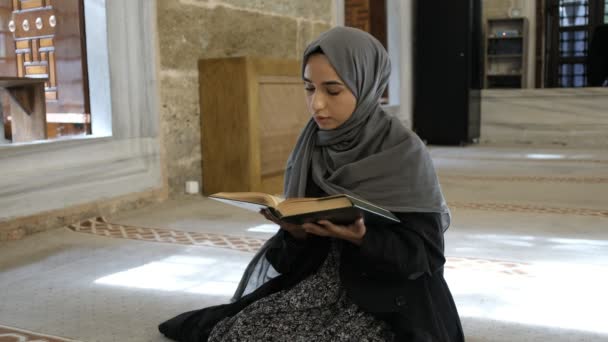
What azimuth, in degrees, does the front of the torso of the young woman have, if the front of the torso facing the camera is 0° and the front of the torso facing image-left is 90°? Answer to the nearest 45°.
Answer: approximately 45°

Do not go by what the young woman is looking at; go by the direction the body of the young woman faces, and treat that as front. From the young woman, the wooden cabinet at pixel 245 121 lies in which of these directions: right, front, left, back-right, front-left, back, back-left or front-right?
back-right

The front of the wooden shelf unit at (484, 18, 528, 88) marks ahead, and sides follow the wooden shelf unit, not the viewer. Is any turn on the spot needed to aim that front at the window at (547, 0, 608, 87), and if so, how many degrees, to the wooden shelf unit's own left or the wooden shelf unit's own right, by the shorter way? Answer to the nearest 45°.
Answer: approximately 135° to the wooden shelf unit's own left

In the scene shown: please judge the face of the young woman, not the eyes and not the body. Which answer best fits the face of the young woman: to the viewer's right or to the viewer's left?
to the viewer's left

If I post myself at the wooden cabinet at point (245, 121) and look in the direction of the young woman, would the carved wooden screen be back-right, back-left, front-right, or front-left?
back-right

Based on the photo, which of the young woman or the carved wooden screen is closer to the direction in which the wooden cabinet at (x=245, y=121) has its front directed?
the young woman
